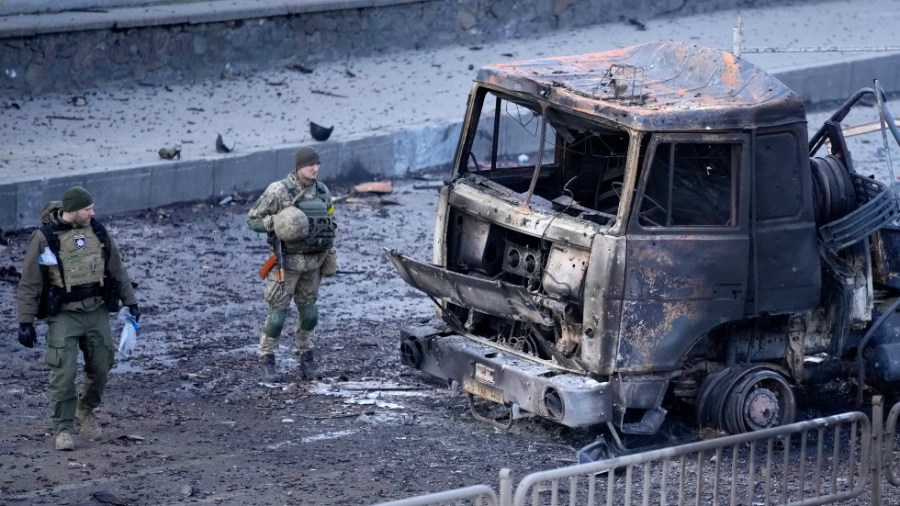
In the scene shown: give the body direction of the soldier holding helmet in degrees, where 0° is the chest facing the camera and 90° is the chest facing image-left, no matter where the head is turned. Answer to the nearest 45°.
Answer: approximately 315°

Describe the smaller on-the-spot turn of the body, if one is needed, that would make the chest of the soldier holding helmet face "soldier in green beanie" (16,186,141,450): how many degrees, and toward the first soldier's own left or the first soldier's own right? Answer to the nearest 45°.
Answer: approximately 90° to the first soldier's own right

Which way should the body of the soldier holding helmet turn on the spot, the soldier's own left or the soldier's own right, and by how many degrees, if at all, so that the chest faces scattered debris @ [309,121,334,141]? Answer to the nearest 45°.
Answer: approximately 135° to the soldier's own left

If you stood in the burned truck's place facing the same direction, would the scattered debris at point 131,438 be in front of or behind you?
in front

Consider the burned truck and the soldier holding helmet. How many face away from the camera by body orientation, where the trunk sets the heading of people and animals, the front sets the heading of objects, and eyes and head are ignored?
0

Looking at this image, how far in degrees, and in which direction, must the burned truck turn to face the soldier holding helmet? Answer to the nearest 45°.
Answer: approximately 45° to its right

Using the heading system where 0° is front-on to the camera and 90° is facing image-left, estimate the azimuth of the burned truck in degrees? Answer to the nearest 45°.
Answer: approximately 45°

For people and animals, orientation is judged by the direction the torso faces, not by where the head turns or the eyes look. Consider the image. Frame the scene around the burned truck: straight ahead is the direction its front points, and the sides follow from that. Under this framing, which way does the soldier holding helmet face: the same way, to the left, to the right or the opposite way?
to the left

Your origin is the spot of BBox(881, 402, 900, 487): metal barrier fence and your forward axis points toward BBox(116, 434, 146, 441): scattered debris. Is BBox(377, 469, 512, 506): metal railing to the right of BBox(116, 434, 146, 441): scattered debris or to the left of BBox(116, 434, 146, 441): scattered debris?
left

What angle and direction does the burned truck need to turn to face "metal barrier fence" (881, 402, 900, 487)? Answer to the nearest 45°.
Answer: approximately 90° to its left
